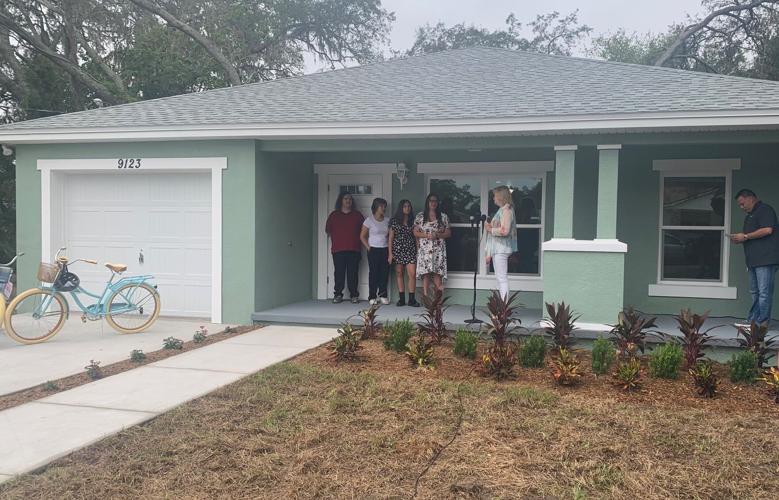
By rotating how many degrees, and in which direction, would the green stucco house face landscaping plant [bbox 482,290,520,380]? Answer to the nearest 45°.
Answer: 0° — it already faces it

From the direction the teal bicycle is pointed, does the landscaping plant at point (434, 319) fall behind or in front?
behind

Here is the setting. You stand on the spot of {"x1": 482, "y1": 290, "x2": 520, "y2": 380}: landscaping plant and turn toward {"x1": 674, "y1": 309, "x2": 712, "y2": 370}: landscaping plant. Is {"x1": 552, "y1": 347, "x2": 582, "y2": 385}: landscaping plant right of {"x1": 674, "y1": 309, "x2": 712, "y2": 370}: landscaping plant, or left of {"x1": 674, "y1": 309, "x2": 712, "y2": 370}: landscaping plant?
right

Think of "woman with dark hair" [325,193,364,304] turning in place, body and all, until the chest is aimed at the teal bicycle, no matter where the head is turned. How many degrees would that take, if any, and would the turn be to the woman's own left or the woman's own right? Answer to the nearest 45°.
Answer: approximately 45° to the woman's own right

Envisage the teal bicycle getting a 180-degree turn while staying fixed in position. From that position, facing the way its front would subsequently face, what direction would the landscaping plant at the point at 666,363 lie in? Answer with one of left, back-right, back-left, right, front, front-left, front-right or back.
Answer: front-right

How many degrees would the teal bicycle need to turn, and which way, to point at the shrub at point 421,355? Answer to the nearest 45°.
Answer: approximately 135° to its left

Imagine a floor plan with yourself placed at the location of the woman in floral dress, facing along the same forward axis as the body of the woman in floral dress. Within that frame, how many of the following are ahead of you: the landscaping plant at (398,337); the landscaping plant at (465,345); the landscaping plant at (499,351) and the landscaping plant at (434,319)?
4

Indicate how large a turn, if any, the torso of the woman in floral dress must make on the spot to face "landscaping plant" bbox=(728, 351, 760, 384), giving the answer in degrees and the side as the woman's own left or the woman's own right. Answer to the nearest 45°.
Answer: approximately 45° to the woman's own left

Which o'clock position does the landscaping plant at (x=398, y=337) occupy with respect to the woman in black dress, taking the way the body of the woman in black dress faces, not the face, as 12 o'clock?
The landscaping plant is roughly at 12 o'clock from the woman in black dress.

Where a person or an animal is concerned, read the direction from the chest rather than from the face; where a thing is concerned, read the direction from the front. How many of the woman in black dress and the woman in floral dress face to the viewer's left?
0

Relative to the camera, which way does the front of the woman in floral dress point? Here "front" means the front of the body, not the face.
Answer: toward the camera

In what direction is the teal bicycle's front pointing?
to the viewer's left

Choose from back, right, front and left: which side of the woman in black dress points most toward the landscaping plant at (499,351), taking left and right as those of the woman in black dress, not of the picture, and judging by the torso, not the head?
front

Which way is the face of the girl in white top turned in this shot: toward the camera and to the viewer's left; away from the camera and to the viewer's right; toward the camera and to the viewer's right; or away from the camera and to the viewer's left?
toward the camera and to the viewer's right

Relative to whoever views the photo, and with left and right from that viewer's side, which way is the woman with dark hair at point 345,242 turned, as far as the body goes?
facing the viewer
